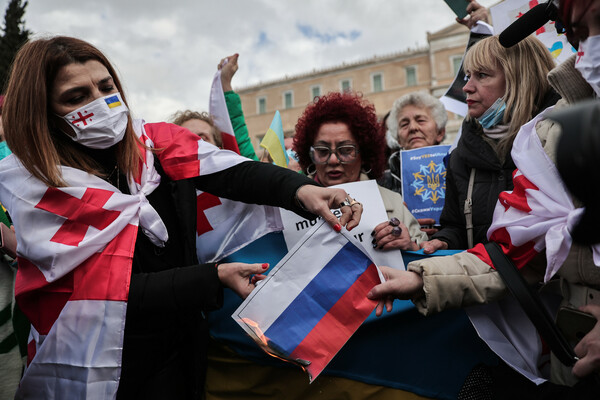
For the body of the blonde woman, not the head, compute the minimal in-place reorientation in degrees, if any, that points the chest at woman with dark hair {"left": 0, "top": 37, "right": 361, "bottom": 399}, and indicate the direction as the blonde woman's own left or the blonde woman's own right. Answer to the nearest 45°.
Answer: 0° — they already face them

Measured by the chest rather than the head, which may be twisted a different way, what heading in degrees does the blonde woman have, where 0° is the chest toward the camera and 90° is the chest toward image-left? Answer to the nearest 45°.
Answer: approximately 45°

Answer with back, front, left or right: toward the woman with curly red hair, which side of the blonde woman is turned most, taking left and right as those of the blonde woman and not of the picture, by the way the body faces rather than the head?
front

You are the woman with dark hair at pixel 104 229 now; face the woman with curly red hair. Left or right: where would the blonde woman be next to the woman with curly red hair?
right

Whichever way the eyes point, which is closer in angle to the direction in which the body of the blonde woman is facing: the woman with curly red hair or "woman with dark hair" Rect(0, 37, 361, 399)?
the woman with dark hair

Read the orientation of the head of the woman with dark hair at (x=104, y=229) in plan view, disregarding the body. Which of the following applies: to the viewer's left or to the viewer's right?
to the viewer's right

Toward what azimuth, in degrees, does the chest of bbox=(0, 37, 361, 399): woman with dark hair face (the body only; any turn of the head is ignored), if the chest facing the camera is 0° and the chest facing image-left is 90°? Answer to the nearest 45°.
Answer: approximately 315°

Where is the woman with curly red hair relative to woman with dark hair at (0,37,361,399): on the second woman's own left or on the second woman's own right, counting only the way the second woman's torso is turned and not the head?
on the second woman's own left

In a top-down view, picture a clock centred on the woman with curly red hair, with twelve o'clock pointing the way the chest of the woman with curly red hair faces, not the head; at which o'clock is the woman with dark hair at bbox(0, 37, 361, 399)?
The woman with dark hair is roughly at 1 o'clock from the woman with curly red hair.

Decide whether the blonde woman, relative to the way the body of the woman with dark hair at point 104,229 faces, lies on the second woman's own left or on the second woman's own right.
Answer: on the second woman's own left
